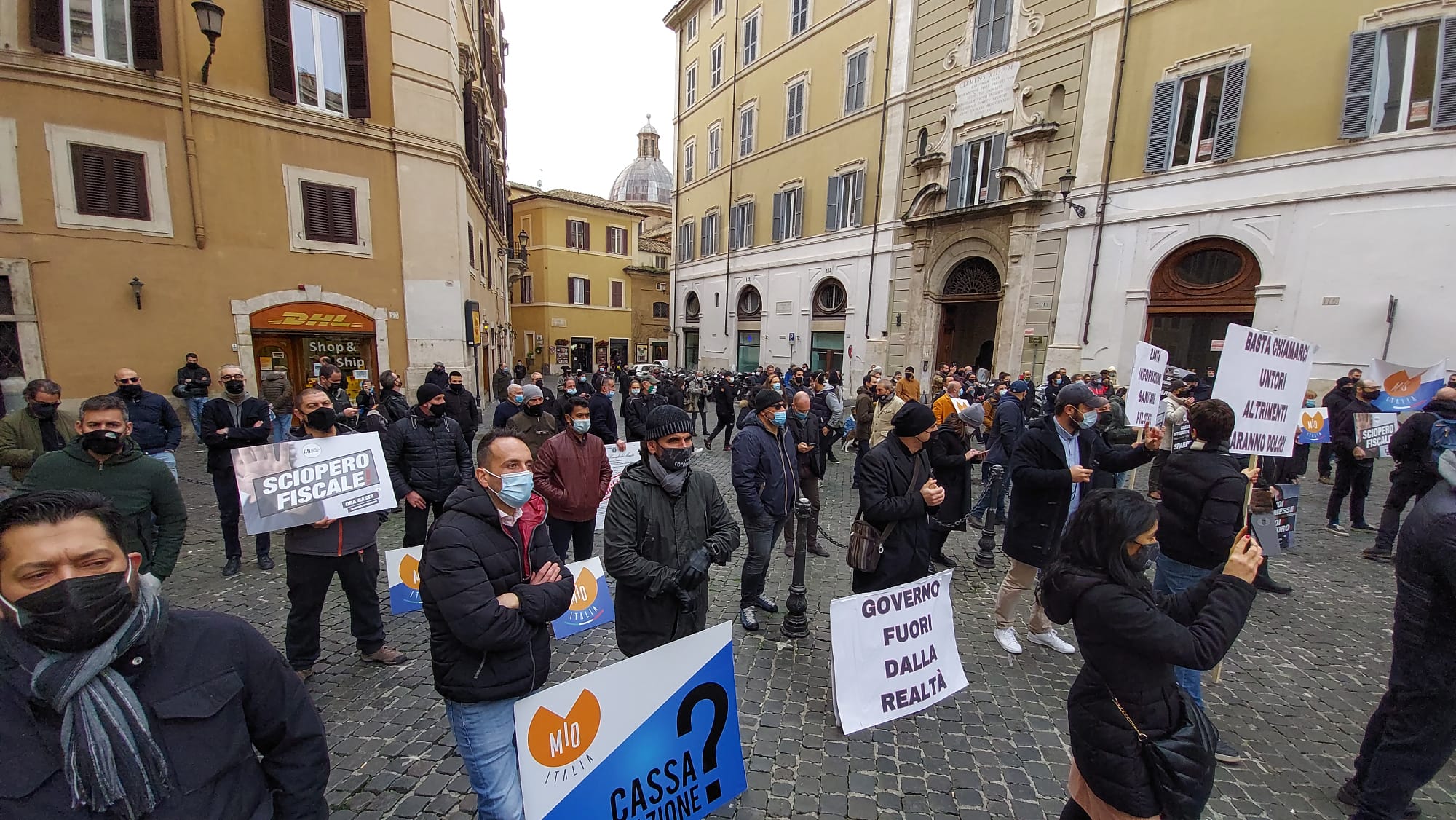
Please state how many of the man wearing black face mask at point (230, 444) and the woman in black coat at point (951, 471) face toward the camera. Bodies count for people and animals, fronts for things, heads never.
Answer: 1

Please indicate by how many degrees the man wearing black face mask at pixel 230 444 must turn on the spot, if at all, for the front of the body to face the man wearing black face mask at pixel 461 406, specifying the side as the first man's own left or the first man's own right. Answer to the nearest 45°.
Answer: approximately 135° to the first man's own left

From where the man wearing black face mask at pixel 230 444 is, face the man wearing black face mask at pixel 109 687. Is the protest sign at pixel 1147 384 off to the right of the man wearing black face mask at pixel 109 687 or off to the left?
left

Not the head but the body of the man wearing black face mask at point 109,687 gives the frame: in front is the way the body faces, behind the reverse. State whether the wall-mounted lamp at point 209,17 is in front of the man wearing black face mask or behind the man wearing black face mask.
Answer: behind

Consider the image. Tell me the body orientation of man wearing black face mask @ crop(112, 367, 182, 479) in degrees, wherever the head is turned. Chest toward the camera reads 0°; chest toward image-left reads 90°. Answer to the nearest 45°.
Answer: approximately 0°

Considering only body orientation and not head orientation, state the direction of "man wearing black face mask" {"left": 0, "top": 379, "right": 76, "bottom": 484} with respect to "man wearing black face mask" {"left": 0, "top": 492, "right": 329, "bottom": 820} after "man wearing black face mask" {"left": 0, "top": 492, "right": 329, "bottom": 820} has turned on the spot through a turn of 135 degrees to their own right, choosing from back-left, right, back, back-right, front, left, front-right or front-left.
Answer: front-right
